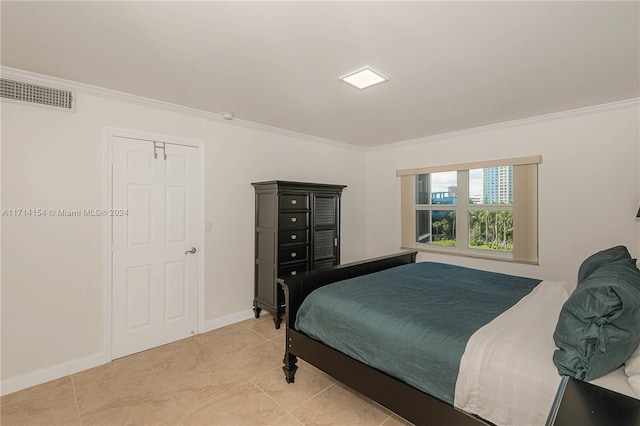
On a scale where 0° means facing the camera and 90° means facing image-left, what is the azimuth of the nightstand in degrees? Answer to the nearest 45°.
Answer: approximately 90°

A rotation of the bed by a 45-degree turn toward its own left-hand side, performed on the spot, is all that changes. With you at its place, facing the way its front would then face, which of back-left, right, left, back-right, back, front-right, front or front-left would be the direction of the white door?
front

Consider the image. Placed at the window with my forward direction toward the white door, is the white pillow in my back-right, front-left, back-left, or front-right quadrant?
front-left

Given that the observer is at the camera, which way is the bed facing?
facing away from the viewer and to the left of the viewer

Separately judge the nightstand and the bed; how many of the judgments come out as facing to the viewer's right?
0

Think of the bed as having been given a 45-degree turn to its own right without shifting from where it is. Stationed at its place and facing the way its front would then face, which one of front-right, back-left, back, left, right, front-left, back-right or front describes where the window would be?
front

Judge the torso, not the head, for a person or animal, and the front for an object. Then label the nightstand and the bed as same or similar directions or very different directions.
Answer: same or similar directions

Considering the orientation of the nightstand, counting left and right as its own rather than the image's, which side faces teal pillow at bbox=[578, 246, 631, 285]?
right
